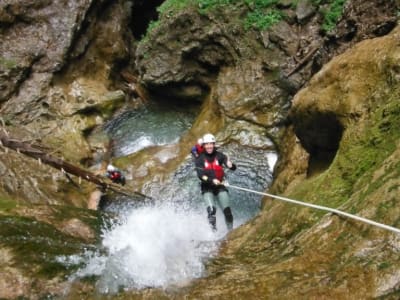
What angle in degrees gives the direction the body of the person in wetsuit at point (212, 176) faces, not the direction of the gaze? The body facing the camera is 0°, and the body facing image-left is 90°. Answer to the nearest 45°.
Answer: approximately 0°

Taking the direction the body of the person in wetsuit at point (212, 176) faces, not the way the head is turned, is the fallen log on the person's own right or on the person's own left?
on the person's own right

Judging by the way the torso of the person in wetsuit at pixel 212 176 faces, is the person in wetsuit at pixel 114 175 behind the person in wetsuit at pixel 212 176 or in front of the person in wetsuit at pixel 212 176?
behind
